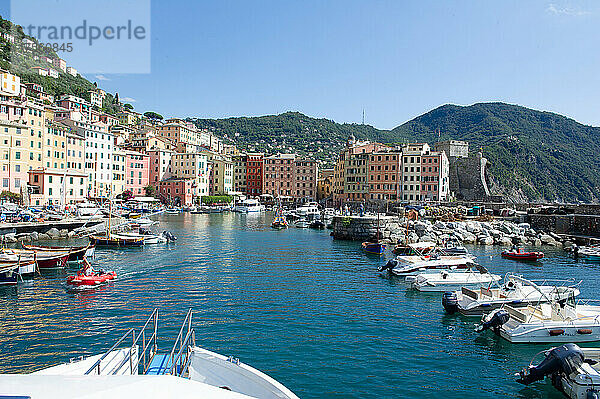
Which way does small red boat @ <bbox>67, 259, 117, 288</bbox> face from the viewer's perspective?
to the viewer's right

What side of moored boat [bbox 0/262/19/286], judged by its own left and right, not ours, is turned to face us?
right

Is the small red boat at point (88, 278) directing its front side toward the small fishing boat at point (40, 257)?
no

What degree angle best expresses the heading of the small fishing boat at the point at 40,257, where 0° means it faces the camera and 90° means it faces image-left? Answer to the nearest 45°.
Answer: approximately 270°

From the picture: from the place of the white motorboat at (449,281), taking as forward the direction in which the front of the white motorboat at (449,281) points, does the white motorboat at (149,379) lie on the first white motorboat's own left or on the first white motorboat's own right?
on the first white motorboat's own right

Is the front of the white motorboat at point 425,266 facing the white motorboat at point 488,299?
no

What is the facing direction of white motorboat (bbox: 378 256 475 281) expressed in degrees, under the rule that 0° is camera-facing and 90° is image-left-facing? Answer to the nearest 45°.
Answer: approximately 270°

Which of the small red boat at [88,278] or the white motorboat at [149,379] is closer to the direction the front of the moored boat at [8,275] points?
the small red boat

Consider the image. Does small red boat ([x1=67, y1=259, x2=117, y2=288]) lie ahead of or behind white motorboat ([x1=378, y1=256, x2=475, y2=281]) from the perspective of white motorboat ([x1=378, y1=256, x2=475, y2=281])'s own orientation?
behind

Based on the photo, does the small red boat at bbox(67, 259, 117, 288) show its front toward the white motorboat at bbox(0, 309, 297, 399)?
no

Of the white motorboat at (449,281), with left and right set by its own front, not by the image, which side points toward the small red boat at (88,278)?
back
